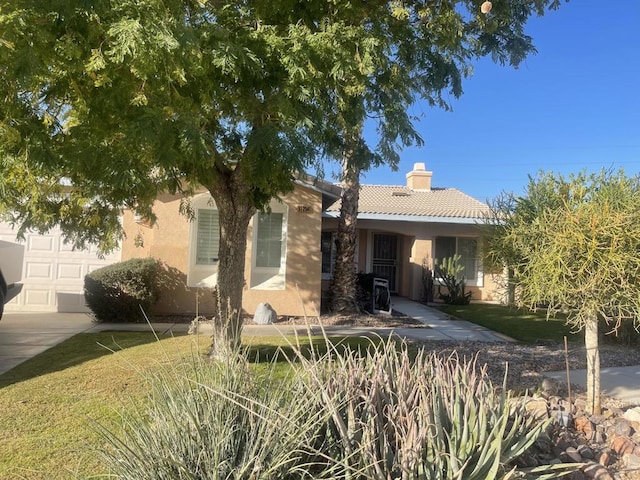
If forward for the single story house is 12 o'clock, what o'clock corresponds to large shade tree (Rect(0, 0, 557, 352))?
The large shade tree is roughly at 12 o'clock from the single story house.

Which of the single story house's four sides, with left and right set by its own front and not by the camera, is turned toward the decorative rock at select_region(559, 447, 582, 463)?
front

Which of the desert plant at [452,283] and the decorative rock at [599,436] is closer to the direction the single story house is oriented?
the decorative rock

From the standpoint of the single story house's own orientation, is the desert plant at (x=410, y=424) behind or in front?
in front

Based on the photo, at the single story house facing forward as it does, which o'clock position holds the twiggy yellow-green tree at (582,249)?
The twiggy yellow-green tree is roughly at 11 o'clock from the single story house.

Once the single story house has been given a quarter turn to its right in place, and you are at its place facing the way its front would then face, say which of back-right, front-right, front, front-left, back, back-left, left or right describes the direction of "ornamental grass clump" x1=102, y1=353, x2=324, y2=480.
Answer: left

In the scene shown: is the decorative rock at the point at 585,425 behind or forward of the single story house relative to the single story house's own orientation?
forward

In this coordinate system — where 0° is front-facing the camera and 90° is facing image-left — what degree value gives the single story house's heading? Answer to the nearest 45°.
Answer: approximately 0°

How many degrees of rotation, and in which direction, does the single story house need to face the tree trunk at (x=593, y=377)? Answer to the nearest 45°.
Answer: approximately 45° to its left
